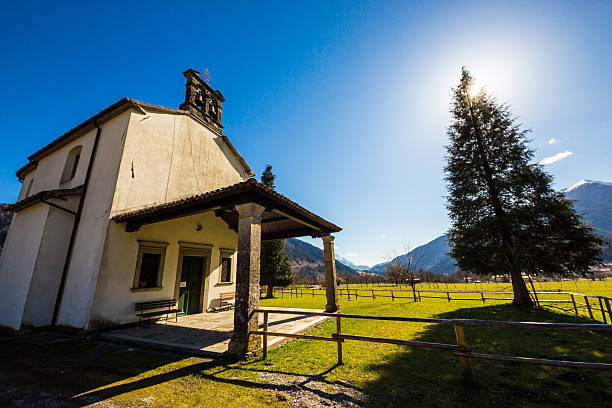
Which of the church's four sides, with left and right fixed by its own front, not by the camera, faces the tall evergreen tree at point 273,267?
left

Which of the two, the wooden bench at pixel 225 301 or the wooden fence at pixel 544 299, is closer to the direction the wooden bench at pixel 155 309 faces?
the wooden fence

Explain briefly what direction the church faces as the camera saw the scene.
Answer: facing the viewer and to the right of the viewer

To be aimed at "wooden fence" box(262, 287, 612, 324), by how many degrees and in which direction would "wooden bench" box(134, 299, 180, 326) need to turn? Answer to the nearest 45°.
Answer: approximately 45° to its left

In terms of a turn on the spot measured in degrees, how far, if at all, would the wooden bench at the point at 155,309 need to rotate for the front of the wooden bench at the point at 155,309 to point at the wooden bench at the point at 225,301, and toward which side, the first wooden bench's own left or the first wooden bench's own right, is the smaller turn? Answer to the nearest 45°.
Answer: approximately 90° to the first wooden bench's own left

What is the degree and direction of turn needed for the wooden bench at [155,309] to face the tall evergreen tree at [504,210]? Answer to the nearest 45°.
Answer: approximately 45° to its left

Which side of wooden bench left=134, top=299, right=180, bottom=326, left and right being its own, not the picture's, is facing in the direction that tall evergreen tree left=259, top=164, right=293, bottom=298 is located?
left
